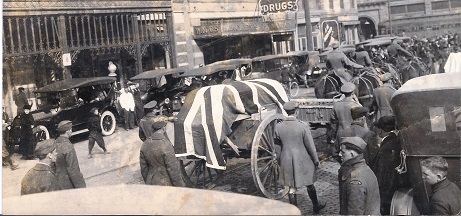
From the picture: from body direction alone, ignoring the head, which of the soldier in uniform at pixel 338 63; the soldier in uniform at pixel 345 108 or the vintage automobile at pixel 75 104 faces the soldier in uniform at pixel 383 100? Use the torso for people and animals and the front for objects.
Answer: the soldier in uniform at pixel 345 108

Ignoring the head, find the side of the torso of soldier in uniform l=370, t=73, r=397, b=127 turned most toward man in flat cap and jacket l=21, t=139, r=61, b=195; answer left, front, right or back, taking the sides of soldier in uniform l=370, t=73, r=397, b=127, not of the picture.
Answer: back

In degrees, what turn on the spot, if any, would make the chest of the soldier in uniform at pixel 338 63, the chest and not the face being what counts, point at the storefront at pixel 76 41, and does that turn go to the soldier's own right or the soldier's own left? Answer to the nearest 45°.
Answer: approximately 180°

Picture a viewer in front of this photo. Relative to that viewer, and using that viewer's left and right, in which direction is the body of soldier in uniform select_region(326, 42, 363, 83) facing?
facing away from the viewer and to the right of the viewer

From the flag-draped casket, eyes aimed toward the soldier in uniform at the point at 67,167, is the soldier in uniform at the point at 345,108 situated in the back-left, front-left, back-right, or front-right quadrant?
back-left

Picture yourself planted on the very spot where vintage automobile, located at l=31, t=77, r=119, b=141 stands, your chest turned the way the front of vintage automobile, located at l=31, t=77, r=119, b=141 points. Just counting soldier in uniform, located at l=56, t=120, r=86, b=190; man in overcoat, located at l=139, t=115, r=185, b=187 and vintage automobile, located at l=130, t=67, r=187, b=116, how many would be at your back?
1

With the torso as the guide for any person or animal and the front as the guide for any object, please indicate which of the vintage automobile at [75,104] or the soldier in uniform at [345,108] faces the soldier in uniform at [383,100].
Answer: the soldier in uniform at [345,108]

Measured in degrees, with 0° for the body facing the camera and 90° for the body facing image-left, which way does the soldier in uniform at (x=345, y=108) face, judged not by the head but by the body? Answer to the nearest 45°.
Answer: approximately 225°

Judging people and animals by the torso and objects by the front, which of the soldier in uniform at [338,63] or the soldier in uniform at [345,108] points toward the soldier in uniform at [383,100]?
the soldier in uniform at [345,108]

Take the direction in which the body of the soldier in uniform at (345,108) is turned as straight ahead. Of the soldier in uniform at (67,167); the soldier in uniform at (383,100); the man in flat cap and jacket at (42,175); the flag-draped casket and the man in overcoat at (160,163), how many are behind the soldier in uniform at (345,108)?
4

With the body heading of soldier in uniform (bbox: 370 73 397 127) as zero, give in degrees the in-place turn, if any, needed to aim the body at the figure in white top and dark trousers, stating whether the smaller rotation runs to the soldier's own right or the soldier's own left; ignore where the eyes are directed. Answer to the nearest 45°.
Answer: approximately 135° to the soldier's own left

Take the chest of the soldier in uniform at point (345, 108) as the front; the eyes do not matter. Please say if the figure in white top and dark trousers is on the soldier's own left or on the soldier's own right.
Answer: on the soldier's own left

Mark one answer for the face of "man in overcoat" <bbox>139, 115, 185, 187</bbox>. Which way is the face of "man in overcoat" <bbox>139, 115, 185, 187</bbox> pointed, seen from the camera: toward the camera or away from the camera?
away from the camera

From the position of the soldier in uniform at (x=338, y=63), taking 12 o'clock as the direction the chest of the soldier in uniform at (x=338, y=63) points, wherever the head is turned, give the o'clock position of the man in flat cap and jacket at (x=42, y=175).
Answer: the man in flat cap and jacket at (x=42, y=175) is roughly at 5 o'clock from the soldier in uniform at (x=338, y=63).

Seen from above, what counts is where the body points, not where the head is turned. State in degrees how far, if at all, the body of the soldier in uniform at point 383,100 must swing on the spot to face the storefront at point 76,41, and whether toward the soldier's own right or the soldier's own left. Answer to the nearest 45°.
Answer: approximately 135° to the soldier's own left

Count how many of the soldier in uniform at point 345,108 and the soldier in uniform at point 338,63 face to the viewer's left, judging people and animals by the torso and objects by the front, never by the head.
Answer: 0

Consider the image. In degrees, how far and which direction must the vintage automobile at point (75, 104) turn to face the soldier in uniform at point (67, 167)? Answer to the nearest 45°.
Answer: approximately 45° to its left

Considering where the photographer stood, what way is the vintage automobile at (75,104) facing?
facing the viewer and to the left of the viewer

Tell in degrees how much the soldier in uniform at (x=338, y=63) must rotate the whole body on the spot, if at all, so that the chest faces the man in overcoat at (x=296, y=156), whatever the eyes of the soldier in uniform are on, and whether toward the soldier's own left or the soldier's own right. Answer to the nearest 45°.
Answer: approximately 135° to the soldier's own right
